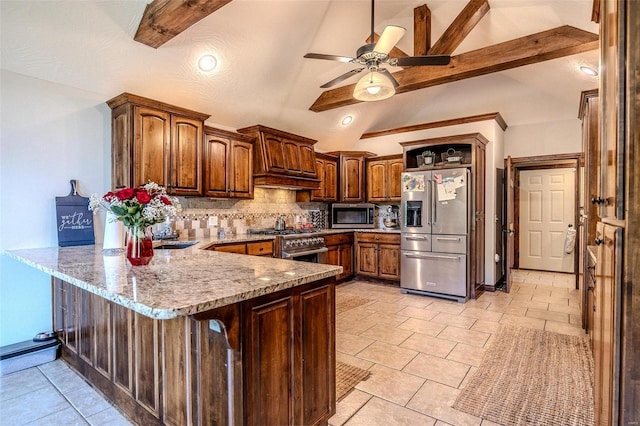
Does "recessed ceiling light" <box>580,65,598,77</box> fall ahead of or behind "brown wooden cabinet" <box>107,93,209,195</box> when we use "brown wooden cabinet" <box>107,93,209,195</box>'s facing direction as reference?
ahead

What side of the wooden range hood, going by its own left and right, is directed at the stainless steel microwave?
left

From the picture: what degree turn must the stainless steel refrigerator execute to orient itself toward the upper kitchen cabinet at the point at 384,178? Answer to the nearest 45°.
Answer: approximately 90° to its right

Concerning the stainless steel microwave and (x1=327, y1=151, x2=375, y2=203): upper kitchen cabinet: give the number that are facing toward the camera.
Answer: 2

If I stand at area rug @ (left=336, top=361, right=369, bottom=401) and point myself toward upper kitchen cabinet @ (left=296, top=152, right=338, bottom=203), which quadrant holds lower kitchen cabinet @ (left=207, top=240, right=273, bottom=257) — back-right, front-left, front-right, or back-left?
front-left

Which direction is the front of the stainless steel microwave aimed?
toward the camera

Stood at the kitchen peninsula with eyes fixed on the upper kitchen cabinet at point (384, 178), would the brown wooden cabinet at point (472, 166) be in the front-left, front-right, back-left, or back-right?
front-right

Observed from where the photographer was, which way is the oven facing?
facing the viewer and to the right of the viewer

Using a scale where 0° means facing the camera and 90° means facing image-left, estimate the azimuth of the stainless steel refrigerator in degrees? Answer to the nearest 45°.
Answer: approximately 45°

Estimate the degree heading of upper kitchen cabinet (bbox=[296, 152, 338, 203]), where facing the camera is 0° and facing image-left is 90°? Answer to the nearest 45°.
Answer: approximately 315°

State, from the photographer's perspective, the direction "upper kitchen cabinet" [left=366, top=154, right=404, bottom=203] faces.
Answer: facing the viewer and to the left of the viewer

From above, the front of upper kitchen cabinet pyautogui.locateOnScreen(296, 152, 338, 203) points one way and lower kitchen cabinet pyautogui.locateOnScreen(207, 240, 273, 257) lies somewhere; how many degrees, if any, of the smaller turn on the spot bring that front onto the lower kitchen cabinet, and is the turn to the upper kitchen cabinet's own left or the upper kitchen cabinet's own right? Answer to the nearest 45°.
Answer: approximately 90° to the upper kitchen cabinet's own right
